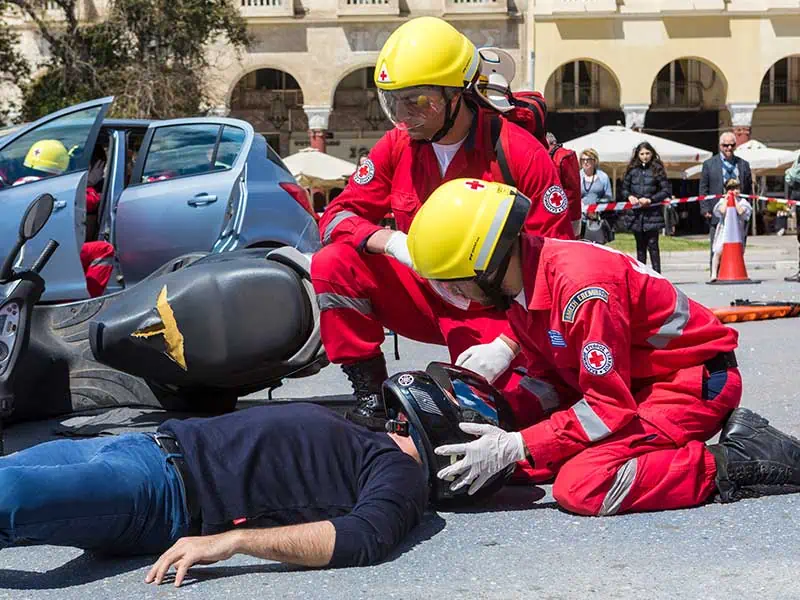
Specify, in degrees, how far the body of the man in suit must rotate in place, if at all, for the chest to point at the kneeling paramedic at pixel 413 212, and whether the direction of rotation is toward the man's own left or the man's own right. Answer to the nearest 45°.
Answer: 0° — they already face them

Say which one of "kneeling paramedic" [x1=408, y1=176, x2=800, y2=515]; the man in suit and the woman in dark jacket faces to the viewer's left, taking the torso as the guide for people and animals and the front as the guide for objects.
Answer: the kneeling paramedic

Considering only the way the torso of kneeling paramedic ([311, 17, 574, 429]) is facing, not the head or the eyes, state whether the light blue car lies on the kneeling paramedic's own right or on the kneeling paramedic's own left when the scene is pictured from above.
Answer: on the kneeling paramedic's own right

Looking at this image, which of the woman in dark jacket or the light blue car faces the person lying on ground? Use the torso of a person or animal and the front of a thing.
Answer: the woman in dark jacket

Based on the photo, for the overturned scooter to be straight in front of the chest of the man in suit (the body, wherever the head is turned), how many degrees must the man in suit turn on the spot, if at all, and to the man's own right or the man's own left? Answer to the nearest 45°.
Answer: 0° — they already face it

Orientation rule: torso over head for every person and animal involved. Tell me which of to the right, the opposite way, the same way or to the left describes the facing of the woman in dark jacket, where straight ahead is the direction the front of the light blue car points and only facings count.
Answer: to the left

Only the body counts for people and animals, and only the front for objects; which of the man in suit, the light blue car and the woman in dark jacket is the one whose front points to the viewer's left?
the light blue car

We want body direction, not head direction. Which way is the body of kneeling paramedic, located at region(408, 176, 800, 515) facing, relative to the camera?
to the viewer's left

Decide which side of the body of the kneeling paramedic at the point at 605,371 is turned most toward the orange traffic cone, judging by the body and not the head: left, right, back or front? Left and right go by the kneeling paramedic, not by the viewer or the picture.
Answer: right

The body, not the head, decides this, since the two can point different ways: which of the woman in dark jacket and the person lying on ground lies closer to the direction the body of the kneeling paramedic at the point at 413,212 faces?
the person lying on ground

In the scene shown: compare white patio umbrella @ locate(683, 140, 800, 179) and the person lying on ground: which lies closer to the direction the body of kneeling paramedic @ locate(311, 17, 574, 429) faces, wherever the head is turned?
the person lying on ground

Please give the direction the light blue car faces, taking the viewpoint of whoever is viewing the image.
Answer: facing to the left of the viewer

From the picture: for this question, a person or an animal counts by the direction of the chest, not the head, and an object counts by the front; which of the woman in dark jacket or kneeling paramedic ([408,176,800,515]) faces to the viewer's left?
the kneeling paramedic
